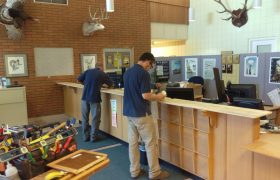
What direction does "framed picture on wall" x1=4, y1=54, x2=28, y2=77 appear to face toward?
toward the camera

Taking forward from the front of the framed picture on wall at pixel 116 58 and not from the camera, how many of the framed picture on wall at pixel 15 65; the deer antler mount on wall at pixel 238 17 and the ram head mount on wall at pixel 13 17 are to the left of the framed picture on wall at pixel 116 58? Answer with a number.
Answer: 1

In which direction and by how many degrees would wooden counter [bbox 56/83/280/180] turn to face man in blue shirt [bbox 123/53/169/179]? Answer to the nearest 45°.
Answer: approximately 45° to its right

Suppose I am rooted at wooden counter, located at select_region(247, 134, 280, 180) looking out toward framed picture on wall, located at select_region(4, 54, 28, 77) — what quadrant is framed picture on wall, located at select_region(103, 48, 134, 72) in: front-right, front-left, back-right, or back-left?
front-right

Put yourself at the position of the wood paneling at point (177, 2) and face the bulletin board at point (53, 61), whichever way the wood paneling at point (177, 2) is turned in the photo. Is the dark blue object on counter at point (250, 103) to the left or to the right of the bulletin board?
left

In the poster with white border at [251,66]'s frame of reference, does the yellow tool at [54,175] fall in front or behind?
in front

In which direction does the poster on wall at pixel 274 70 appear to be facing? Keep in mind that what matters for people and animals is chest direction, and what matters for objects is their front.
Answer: toward the camera

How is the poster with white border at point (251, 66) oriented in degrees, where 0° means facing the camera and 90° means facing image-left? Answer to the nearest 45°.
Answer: approximately 0°

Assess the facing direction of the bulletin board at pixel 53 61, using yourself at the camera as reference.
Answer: facing the viewer

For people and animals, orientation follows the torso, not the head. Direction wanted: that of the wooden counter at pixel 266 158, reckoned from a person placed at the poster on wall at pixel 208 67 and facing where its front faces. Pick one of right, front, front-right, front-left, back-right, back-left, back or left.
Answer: front

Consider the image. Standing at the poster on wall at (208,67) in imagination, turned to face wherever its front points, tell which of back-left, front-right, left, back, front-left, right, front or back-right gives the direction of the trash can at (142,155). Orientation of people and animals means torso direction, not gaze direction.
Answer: front

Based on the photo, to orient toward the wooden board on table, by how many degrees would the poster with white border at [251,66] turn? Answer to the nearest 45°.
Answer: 0° — it already faces it

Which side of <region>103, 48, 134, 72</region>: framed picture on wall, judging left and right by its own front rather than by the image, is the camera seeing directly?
front
